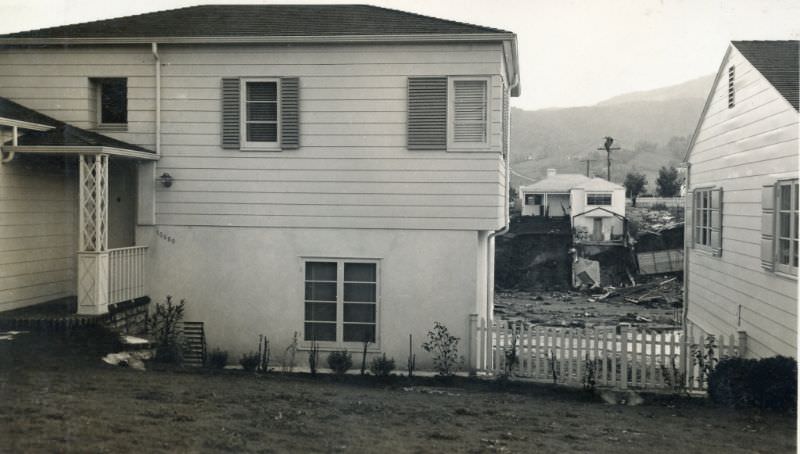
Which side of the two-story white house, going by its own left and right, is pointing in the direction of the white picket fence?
left

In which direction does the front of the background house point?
toward the camera

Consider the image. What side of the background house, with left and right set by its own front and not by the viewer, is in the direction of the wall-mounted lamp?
front

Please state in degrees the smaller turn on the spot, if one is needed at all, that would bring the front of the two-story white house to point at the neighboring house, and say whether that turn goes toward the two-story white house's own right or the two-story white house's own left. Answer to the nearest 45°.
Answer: approximately 90° to the two-story white house's own left

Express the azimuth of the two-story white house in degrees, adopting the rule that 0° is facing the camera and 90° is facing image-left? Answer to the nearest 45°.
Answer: approximately 0°

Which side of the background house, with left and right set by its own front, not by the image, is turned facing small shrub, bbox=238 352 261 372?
front

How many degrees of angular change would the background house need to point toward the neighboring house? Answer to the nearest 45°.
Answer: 0° — it already faces it

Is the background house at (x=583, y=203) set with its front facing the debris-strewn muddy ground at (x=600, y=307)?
yes

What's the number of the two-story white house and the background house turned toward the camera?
2

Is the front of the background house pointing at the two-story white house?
yes
